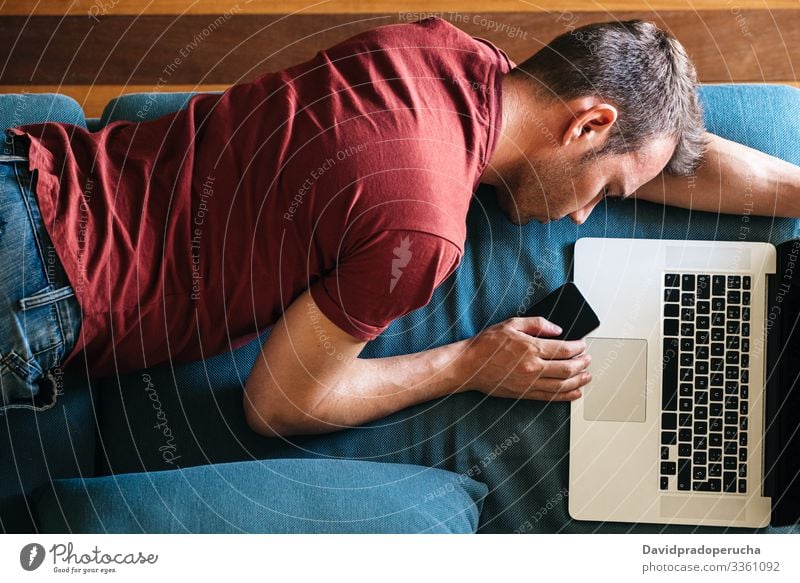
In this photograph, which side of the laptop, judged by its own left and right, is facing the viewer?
left
